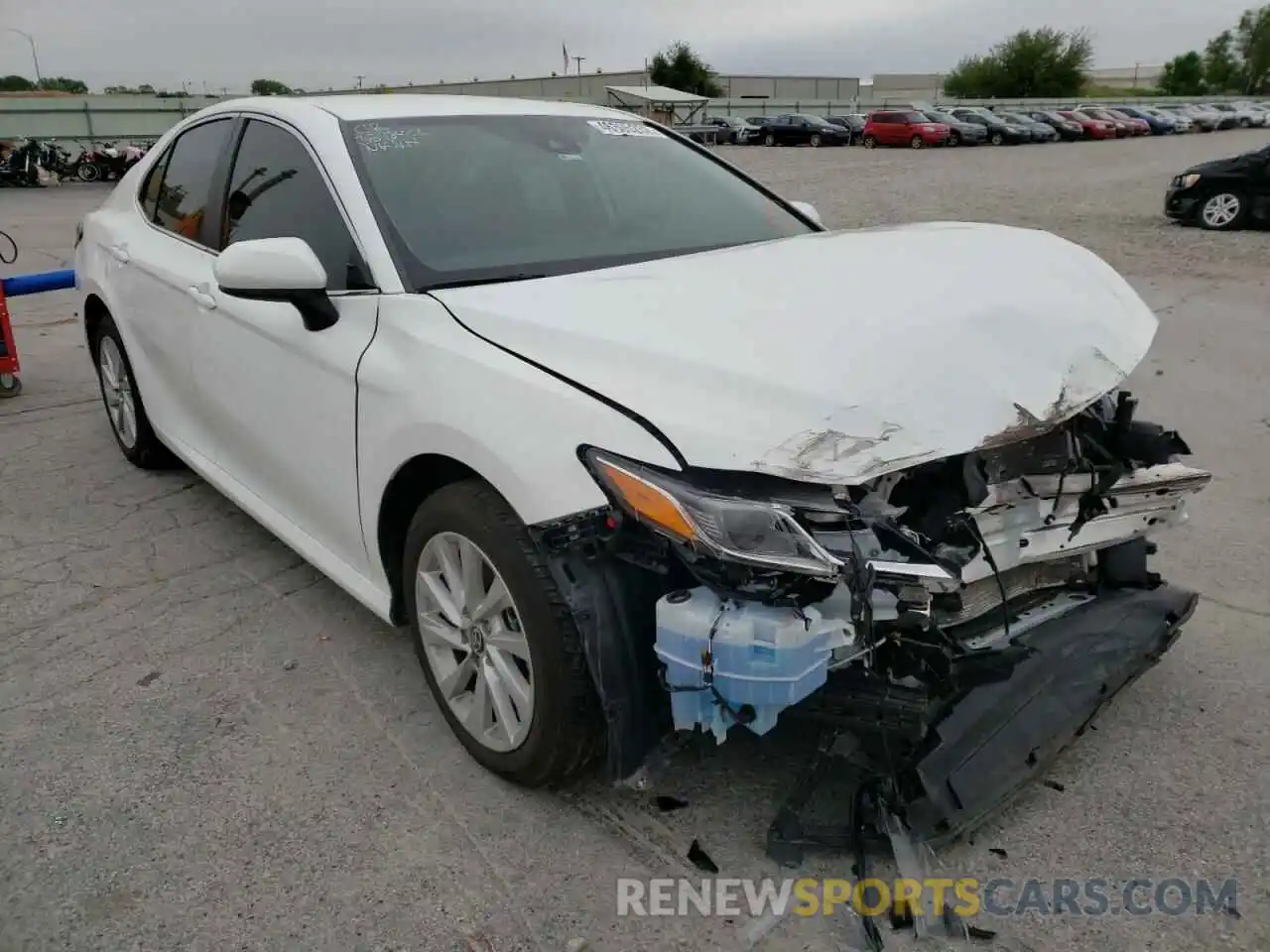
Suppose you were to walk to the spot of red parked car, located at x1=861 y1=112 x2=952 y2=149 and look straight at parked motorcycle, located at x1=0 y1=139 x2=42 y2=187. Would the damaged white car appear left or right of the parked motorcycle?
left

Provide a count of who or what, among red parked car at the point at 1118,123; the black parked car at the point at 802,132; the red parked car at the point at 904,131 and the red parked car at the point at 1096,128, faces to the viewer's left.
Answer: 0

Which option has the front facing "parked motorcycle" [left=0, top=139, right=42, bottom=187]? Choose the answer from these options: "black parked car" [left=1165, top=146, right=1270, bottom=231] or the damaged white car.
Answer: the black parked car

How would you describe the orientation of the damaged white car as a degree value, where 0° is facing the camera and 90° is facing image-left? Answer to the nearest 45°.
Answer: approximately 315°

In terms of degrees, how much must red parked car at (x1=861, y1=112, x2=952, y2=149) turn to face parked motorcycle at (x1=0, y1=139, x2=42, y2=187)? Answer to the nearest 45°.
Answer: approximately 90° to its right

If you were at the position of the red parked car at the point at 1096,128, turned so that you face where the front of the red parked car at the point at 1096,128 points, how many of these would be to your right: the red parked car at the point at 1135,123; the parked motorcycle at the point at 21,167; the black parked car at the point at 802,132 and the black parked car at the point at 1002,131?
3

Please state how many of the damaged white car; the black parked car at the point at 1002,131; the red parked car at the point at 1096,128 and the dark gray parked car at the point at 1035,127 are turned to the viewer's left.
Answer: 0

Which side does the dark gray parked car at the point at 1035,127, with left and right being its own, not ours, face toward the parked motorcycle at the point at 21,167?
right

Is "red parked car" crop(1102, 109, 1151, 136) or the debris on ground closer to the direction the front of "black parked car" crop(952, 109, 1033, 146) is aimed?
the debris on ground

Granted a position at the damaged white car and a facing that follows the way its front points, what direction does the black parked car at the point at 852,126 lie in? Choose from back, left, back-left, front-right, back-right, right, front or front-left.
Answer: back-left

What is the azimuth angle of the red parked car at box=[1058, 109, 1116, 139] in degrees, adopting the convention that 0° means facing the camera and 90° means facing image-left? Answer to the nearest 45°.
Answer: approximately 315°

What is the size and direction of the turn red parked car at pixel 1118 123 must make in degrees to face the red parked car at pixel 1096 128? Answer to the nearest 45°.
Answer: approximately 90° to its right

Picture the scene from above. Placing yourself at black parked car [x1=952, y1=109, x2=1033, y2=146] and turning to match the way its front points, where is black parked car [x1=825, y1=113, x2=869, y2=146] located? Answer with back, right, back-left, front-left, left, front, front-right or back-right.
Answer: back-right

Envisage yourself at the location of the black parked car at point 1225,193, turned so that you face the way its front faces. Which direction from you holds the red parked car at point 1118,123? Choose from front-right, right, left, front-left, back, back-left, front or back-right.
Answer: right

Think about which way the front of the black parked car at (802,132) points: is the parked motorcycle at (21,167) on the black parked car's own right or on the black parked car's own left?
on the black parked car's own right

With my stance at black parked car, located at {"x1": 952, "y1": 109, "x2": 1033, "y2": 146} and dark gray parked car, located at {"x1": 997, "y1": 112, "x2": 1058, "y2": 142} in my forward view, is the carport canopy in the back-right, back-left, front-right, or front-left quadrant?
back-left

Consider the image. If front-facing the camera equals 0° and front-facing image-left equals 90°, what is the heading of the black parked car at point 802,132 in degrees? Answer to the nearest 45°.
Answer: approximately 315°
